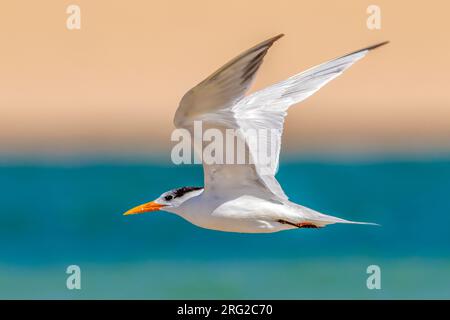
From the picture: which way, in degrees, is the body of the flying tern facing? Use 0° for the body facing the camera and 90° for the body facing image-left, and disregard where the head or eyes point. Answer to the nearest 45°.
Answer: approximately 90°
